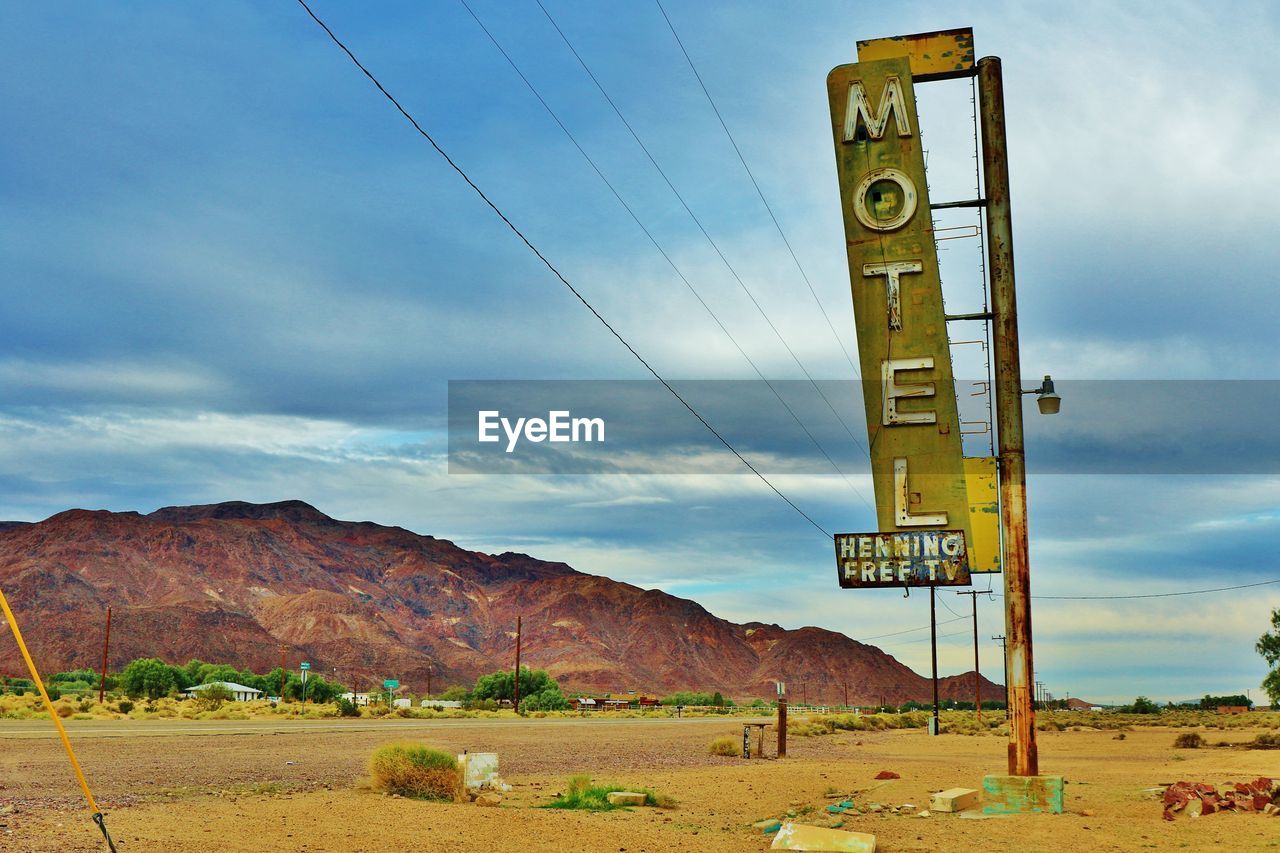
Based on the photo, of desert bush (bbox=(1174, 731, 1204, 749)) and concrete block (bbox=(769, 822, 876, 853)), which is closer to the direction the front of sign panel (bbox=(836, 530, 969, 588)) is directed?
the concrete block

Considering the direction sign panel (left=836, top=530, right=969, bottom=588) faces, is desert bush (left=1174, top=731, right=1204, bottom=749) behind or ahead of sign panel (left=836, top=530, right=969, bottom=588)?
behind

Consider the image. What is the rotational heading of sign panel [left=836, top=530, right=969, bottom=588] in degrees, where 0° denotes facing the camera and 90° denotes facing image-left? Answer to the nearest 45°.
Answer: approximately 0°

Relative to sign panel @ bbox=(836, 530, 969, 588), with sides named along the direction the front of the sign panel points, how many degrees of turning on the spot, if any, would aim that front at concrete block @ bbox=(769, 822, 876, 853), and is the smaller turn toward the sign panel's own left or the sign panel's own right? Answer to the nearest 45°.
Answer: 0° — it already faces it

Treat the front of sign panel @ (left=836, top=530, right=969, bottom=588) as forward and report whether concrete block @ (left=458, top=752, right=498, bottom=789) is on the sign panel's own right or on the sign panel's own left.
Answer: on the sign panel's own right

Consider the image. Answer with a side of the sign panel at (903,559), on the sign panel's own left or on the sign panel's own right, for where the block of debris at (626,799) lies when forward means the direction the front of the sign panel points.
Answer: on the sign panel's own right

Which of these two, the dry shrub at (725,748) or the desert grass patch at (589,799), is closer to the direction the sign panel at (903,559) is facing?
the desert grass patch

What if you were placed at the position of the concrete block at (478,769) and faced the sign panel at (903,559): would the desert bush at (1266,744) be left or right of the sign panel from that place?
left

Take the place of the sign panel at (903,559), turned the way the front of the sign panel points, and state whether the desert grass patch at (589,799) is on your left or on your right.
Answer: on your right

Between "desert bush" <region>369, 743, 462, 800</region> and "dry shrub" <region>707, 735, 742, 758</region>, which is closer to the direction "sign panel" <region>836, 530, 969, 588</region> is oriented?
the desert bush
